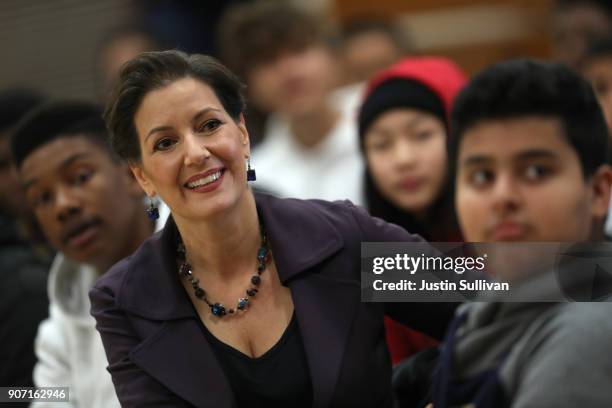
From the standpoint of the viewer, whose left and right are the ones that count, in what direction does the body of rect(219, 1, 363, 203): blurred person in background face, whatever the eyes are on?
facing the viewer

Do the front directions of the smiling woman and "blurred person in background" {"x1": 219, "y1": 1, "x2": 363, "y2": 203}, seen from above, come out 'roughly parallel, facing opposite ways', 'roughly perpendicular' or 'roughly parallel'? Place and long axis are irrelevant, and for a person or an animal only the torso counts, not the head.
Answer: roughly parallel

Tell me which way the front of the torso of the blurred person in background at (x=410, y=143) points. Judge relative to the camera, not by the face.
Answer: toward the camera

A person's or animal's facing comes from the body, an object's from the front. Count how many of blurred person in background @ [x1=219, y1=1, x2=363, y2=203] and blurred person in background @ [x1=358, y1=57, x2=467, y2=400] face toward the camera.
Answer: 2

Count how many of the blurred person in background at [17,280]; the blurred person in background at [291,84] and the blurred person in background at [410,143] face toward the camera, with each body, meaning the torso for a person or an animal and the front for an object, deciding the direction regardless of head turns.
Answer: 3

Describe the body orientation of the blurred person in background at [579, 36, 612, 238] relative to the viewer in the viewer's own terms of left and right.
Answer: facing the viewer and to the left of the viewer

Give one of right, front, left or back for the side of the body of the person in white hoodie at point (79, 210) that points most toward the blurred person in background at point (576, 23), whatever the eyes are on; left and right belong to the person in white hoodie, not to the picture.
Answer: back

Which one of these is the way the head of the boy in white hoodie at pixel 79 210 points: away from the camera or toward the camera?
toward the camera

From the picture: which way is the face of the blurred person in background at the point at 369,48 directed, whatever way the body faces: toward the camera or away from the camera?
toward the camera

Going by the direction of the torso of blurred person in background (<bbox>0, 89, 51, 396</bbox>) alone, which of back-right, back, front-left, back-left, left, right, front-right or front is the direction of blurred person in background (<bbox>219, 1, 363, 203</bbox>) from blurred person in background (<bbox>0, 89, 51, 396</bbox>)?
back-left

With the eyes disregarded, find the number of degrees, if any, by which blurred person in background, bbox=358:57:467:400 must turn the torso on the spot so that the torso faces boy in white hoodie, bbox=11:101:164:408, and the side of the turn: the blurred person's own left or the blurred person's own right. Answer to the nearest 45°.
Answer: approximately 45° to the blurred person's own right

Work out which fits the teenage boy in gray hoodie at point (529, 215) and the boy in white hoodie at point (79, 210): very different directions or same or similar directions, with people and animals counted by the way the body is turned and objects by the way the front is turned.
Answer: same or similar directions

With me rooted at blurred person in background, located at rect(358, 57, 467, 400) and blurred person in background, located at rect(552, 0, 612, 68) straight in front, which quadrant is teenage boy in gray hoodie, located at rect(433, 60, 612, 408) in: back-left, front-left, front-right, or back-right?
back-right
